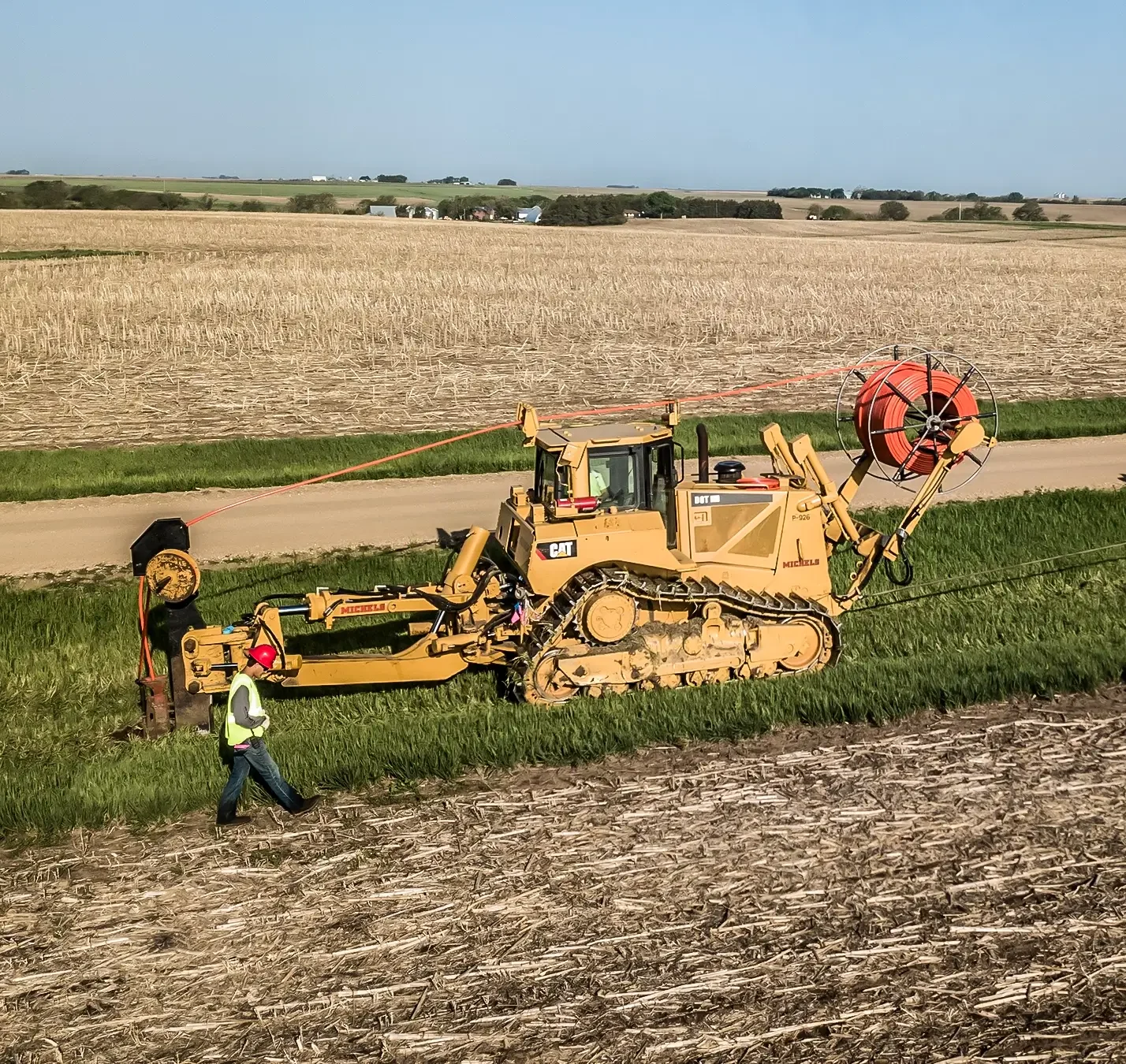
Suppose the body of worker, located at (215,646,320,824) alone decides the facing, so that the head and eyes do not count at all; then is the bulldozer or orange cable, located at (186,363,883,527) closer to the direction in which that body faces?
the bulldozer

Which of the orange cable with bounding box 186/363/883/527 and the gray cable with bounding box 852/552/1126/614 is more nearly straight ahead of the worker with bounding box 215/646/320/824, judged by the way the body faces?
the gray cable

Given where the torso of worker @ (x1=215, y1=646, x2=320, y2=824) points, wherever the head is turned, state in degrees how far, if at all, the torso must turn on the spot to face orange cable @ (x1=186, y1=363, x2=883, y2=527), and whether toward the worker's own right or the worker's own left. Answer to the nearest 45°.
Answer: approximately 90° to the worker's own left

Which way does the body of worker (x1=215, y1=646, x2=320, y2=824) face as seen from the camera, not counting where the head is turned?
to the viewer's right
